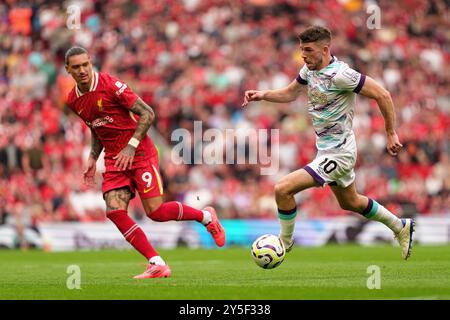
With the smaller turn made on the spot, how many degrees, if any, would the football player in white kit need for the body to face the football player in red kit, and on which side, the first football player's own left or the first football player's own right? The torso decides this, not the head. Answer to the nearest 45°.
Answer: approximately 45° to the first football player's own right

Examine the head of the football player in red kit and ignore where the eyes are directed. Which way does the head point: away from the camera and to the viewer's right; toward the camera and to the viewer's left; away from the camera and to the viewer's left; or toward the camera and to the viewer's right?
toward the camera and to the viewer's right

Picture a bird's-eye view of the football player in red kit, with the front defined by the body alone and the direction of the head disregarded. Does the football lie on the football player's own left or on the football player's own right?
on the football player's own left

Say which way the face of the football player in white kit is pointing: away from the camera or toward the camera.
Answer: toward the camera

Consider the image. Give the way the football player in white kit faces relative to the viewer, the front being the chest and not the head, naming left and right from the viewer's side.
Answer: facing the viewer and to the left of the viewer
